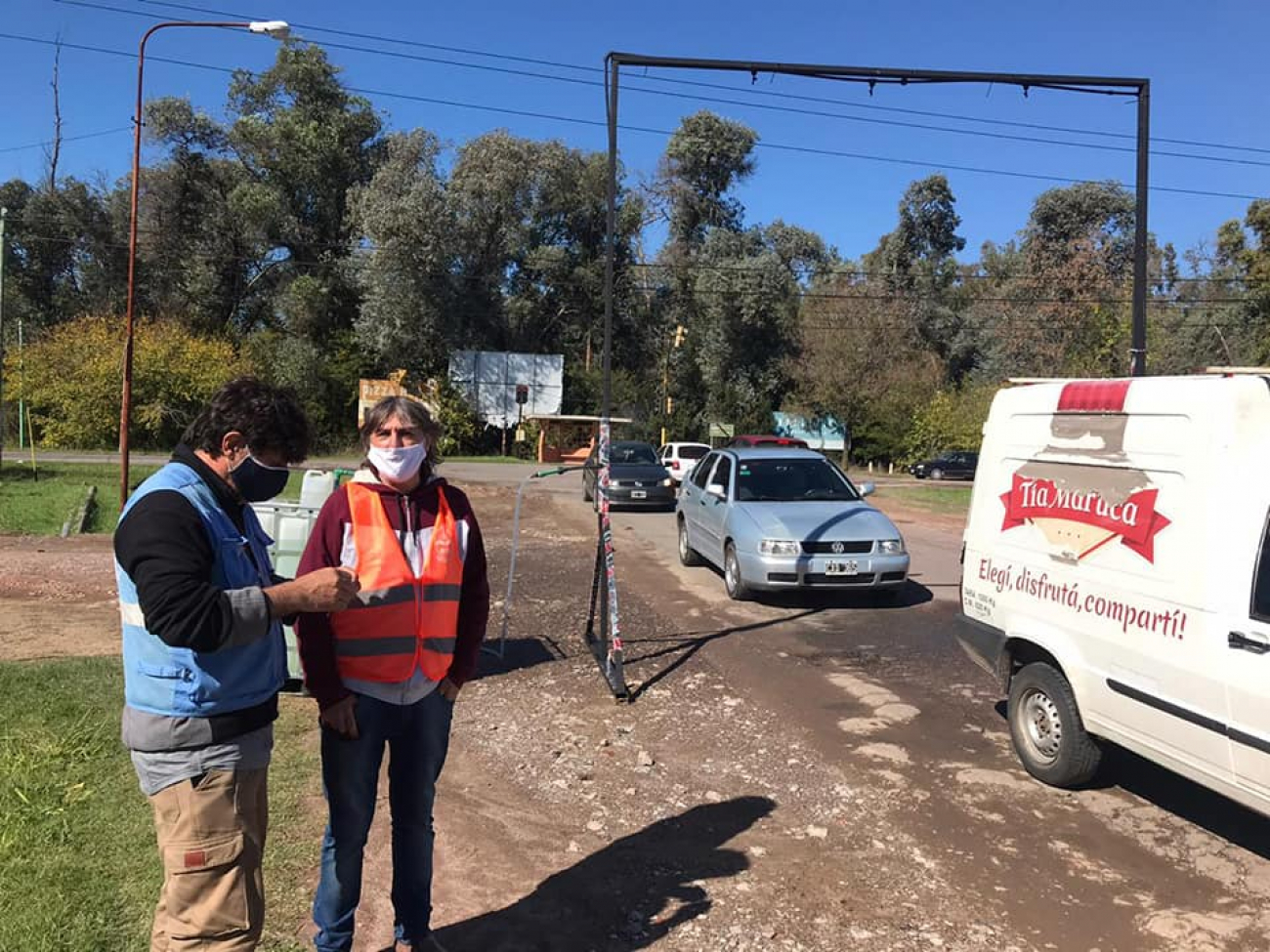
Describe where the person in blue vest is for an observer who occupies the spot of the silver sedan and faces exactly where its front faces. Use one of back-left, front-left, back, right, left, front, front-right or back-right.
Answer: front-right

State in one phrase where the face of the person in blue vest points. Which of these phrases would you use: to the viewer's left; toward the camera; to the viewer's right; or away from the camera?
to the viewer's right

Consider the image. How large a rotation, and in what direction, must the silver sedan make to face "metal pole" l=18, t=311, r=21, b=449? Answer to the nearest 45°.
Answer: approximately 180°

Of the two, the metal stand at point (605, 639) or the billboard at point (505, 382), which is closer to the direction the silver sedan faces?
the metal stand

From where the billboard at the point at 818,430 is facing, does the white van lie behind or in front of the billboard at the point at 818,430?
in front

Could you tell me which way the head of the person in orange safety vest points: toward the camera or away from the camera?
toward the camera

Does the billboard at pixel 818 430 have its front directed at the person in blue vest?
yes

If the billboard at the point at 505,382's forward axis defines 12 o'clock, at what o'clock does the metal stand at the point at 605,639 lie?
The metal stand is roughly at 12 o'clock from the billboard.

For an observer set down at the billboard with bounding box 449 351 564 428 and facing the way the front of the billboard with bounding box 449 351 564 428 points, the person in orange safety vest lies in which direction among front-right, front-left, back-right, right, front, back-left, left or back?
front

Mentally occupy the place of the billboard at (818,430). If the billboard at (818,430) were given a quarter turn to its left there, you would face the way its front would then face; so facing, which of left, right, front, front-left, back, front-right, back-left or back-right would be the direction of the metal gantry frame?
right

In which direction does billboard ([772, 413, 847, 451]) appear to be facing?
toward the camera

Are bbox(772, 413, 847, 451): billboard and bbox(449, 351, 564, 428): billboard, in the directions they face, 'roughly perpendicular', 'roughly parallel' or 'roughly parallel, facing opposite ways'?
roughly parallel

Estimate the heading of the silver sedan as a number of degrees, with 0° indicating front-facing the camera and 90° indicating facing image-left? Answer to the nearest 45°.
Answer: approximately 315°

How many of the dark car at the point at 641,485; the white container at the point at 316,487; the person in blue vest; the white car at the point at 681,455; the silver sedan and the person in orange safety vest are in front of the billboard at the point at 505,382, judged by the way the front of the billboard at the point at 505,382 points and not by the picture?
6
